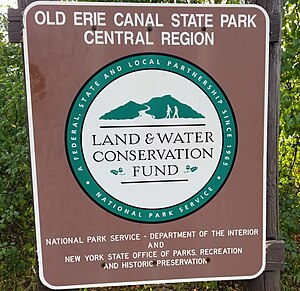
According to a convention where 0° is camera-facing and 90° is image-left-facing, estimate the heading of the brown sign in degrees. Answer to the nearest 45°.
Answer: approximately 0°
